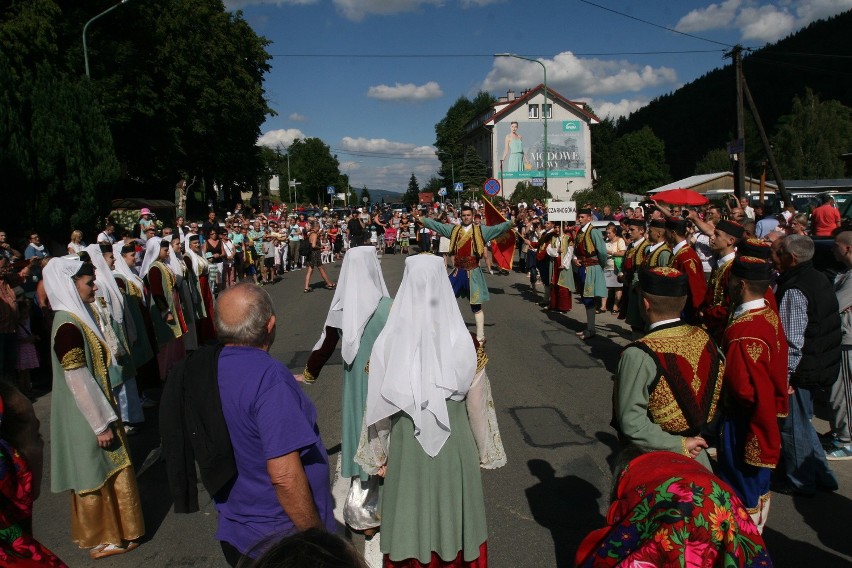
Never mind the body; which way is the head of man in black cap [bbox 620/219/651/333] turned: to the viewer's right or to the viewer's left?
to the viewer's left

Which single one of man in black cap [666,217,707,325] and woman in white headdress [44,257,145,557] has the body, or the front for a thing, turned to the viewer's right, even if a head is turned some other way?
the woman in white headdress

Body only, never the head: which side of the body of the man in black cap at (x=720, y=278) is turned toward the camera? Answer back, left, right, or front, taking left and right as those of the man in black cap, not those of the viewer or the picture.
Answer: left

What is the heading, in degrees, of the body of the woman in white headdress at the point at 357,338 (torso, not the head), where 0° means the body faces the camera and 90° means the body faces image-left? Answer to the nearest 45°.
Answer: approximately 180°

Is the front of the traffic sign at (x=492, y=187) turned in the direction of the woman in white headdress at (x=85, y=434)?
yes

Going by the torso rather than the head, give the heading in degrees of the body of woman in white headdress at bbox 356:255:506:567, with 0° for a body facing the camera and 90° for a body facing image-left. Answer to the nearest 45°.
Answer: approximately 180°

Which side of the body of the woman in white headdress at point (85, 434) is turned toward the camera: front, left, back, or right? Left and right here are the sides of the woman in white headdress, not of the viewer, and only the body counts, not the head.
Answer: right

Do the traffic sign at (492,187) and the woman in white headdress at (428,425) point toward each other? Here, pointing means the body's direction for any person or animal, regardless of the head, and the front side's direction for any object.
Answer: yes

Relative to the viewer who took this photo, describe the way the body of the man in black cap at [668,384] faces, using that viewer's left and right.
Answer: facing away from the viewer and to the left of the viewer

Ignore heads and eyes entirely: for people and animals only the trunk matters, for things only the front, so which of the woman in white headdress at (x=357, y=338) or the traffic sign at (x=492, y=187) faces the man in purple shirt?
the traffic sign
